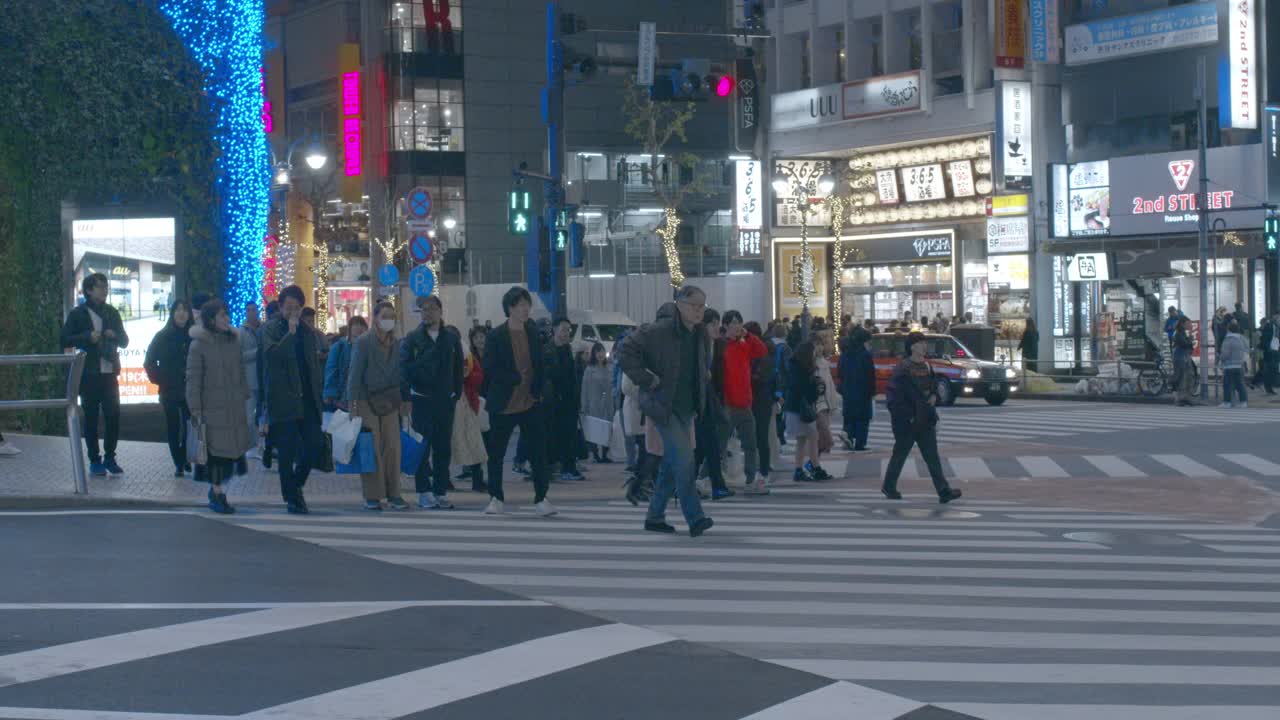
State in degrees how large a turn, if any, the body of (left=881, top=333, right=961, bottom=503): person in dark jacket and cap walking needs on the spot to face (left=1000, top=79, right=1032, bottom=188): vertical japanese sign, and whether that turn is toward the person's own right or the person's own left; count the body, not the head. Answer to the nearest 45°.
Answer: approximately 135° to the person's own left

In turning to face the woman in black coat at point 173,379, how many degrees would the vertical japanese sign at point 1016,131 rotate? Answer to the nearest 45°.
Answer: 0° — it already faces them

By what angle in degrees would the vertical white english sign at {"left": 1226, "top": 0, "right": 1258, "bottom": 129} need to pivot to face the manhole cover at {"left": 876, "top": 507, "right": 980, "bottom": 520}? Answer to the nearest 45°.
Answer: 0° — it already faces it

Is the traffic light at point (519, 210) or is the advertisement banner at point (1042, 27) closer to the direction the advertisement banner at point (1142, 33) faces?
the traffic light

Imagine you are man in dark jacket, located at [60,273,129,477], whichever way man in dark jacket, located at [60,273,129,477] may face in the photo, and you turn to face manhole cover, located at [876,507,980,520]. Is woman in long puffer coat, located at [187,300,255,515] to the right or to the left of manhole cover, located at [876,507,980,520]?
right

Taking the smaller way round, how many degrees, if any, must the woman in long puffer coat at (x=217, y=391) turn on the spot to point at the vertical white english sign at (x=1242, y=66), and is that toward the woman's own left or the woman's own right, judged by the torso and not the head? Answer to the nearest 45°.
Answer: approximately 90° to the woman's own left

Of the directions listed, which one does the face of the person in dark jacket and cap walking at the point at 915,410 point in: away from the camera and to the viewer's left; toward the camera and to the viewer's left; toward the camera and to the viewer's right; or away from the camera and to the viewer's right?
toward the camera and to the viewer's right

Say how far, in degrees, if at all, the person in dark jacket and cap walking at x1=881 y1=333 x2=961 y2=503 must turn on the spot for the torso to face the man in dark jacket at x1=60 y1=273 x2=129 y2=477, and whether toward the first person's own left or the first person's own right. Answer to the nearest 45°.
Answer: approximately 135° to the first person's own right

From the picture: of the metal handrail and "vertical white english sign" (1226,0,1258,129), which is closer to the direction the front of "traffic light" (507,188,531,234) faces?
the metal handrail

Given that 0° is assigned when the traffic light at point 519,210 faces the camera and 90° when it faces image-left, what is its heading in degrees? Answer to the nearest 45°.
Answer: approximately 0°

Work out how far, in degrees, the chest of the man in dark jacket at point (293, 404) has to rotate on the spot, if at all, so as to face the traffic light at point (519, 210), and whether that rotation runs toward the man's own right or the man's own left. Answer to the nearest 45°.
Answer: approximately 180°

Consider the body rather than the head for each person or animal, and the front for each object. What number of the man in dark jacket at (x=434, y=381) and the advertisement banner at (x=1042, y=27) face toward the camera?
2
